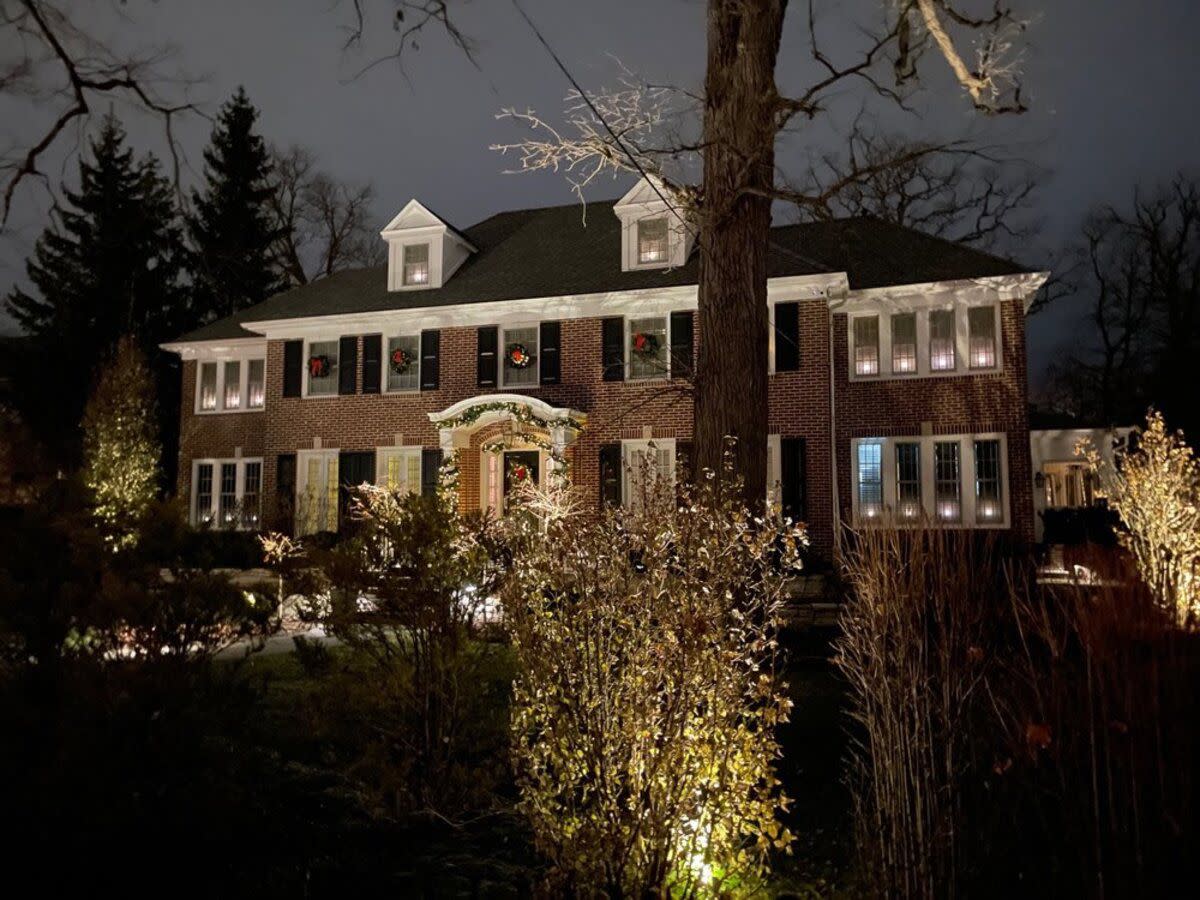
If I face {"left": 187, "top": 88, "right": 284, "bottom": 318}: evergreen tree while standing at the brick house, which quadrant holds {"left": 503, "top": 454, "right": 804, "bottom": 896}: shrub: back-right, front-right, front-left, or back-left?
back-left

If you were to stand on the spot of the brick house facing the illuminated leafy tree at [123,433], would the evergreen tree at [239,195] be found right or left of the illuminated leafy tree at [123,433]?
right

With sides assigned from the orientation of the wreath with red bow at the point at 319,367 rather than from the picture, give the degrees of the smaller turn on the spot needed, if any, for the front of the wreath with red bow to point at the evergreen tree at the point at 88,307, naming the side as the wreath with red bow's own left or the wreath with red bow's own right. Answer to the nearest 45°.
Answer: approximately 135° to the wreath with red bow's own right

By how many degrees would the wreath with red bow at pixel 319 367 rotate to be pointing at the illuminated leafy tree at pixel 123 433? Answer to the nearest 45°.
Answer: approximately 90° to its right

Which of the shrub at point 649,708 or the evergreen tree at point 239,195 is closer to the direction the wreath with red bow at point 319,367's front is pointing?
the shrub

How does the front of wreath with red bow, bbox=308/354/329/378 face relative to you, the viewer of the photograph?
facing the viewer

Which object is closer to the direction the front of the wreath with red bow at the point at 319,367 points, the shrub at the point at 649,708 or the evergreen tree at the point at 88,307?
the shrub

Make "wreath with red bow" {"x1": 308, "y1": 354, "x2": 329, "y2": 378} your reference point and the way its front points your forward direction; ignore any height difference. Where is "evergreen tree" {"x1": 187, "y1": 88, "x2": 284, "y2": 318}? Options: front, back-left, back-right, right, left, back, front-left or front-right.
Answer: back

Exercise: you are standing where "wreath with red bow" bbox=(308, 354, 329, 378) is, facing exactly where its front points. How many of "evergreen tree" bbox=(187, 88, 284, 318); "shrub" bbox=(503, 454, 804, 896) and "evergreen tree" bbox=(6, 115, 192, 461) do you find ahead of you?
1

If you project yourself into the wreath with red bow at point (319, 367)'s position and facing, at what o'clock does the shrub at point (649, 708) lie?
The shrub is roughly at 12 o'clock from the wreath with red bow.
